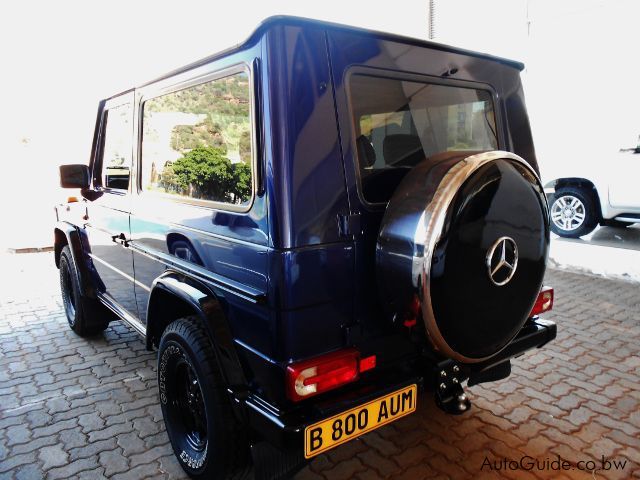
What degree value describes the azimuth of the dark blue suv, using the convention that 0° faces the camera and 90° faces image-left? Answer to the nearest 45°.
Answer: approximately 135°

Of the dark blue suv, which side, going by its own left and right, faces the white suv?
right
